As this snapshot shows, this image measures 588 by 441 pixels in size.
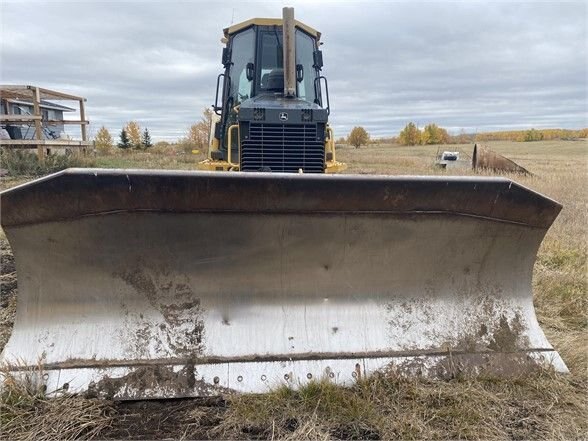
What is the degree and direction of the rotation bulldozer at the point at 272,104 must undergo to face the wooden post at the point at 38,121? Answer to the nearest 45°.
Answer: approximately 135° to its right

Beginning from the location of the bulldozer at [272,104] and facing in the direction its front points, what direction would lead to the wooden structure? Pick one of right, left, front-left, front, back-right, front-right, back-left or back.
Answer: back-right

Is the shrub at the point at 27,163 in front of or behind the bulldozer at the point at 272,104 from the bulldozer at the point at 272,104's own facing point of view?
behind

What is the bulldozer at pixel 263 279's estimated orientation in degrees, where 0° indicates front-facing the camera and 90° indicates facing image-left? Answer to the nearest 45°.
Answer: approximately 0°

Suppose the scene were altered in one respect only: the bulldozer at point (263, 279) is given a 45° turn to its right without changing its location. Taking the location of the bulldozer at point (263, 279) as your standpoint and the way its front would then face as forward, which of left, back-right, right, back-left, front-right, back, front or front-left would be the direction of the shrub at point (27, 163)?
right

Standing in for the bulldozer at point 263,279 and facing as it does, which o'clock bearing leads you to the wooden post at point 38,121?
The wooden post is roughly at 5 o'clock from the bulldozer.
